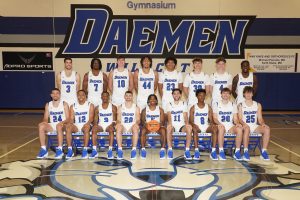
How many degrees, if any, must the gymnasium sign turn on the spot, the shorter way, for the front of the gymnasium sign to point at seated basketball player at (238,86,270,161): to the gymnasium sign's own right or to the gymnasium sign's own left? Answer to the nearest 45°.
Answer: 0° — it already faces them

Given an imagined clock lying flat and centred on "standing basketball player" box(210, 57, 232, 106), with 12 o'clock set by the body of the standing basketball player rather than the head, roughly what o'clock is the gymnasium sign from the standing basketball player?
The gymnasium sign is roughly at 5 o'clock from the standing basketball player.

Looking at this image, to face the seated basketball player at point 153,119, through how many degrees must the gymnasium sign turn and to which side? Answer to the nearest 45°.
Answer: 0° — it already faces them

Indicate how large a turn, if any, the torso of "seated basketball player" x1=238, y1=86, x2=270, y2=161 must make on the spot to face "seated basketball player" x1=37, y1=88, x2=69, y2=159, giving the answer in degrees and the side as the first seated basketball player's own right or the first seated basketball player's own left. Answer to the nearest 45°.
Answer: approximately 90° to the first seated basketball player's own right

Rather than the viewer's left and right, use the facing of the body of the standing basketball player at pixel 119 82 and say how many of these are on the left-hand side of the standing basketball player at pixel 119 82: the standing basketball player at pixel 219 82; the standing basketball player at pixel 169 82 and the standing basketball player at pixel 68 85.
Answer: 2

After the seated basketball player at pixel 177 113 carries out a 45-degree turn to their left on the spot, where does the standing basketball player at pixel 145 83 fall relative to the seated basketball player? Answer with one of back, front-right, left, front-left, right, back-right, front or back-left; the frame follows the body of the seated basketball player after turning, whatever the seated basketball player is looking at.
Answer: back

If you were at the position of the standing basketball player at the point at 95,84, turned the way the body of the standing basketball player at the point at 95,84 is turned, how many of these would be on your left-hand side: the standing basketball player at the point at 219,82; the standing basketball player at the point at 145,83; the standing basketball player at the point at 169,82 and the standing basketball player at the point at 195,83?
4
